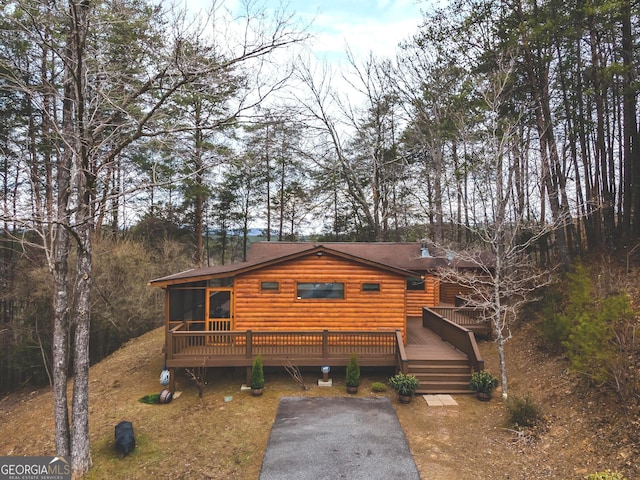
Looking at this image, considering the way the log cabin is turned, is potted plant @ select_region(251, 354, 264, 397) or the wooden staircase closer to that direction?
the potted plant

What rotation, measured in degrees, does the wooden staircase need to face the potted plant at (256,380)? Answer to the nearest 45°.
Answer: approximately 90° to its right

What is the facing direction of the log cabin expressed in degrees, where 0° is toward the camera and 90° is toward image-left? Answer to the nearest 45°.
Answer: approximately 0°

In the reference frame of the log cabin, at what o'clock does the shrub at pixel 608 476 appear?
The shrub is roughly at 11 o'clock from the log cabin.

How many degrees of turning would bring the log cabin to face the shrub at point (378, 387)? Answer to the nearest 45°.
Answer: approximately 45° to its left

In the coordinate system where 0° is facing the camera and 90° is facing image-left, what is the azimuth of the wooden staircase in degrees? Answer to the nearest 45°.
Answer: approximately 0°

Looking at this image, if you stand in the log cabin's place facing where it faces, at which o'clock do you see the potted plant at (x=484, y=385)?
The potted plant is roughly at 10 o'clock from the log cabin.

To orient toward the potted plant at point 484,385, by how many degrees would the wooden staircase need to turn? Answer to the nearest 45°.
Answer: approximately 45° to its left

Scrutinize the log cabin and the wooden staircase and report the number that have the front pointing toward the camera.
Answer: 2
